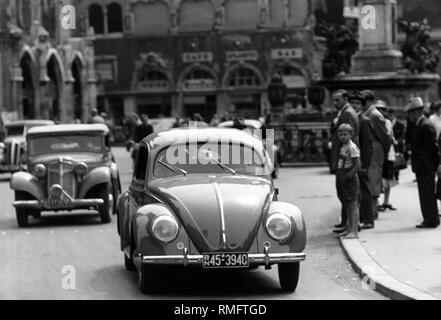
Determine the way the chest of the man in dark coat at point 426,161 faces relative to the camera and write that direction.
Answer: to the viewer's left

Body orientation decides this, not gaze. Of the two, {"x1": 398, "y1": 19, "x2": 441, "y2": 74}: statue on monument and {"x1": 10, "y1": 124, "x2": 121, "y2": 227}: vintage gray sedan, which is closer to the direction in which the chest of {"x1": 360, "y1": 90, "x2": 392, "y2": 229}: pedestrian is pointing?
the vintage gray sedan

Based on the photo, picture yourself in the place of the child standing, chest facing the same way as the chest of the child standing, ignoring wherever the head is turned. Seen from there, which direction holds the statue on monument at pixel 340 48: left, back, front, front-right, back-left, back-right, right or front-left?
back-right

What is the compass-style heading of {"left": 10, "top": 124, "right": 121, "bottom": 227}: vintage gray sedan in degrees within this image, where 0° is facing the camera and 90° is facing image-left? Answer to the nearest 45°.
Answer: approximately 0°

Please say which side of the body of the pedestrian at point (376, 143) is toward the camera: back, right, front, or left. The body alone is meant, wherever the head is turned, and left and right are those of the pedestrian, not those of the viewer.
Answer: left

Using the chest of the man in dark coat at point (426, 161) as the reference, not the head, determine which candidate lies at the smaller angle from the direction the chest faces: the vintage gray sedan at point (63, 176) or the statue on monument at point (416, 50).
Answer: the vintage gray sedan

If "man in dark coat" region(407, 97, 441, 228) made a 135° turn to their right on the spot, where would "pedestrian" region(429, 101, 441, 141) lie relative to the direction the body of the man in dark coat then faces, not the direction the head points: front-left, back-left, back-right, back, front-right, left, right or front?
front-left

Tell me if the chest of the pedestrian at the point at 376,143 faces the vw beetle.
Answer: no

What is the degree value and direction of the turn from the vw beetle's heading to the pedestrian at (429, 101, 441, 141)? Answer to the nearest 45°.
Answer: approximately 135° to its left

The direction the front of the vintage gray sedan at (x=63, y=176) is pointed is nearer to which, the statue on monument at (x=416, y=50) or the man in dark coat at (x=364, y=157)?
the man in dark coat

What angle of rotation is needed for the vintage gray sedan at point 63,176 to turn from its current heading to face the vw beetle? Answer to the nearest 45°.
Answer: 0° — it already faces it

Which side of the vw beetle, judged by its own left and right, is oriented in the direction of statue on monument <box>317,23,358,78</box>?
back

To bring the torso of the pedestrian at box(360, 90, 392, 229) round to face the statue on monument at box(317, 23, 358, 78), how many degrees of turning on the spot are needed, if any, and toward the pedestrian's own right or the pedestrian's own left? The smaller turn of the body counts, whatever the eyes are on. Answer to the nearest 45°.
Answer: approximately 90° to the pedestrian's own right
